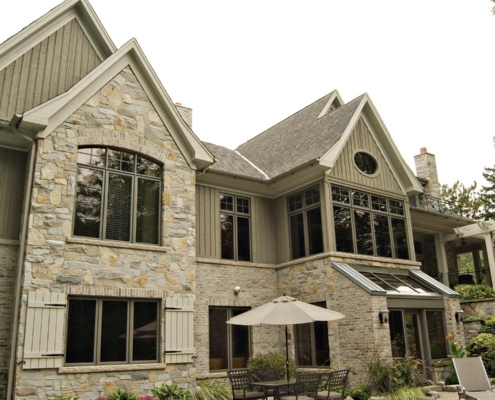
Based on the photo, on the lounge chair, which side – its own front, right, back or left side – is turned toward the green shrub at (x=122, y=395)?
right

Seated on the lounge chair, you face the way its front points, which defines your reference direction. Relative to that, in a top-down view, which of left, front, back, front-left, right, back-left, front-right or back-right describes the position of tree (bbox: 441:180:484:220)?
back-left

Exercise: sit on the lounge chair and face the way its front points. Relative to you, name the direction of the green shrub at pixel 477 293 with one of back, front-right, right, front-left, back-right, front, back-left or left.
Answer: back-left

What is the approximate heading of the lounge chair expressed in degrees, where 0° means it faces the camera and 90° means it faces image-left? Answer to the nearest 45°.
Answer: approximately 315°

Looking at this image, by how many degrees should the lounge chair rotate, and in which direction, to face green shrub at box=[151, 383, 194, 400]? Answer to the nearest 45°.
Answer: approximately 135° to its right

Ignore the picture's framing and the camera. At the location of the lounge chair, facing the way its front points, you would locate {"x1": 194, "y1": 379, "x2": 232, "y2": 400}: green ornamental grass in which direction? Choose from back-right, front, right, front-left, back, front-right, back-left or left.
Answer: back-right

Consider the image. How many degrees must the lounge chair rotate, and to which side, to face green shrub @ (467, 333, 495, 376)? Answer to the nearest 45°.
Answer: approximately 135° to its left

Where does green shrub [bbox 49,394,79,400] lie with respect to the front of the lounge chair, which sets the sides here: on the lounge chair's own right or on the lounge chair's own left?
on the lounge chair's own right

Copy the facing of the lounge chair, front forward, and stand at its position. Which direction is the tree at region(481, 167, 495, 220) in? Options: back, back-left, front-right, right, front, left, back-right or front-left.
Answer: back-left

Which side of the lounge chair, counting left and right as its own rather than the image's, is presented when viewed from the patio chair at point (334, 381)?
right
